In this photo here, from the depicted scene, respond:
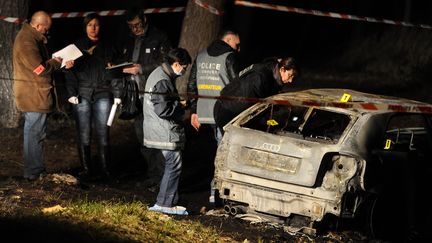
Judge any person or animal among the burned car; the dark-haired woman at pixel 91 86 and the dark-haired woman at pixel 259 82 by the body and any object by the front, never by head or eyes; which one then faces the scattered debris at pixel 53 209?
the dark-haired woman at pixel 91 86

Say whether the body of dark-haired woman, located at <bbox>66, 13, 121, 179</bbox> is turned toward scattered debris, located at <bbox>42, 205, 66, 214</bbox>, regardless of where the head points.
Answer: yes

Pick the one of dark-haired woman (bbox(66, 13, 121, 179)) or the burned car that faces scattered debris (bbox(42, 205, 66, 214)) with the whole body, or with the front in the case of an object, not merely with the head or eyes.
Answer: the dark-haired woman

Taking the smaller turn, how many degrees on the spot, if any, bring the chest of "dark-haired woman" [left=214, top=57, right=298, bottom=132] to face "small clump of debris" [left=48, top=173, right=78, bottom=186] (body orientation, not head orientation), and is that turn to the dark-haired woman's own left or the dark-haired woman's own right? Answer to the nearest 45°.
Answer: approximately 180°

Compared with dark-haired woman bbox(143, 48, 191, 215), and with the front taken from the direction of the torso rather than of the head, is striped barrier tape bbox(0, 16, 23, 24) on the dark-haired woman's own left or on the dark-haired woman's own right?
on the dark-haired woman's own left

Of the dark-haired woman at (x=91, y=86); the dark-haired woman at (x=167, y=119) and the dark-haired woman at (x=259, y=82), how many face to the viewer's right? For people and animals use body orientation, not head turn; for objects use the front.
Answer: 2

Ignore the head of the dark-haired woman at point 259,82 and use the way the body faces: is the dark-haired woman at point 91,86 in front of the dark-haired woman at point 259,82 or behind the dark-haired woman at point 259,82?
behind

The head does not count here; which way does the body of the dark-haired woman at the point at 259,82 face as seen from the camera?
to the viewer's right

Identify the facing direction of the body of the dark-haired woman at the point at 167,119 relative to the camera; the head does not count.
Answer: to the viewer's right

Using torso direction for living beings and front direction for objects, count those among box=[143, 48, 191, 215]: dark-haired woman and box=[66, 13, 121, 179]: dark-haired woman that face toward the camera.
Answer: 1

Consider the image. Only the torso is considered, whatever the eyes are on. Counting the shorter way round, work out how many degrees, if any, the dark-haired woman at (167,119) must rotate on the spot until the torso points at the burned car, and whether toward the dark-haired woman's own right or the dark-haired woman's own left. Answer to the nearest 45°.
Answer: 0° — they already face it
